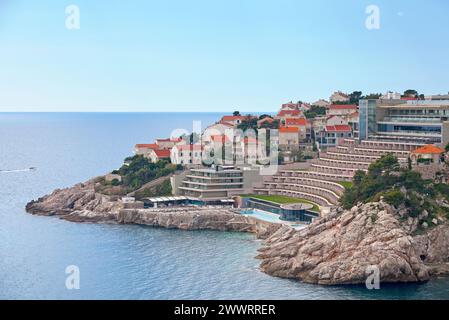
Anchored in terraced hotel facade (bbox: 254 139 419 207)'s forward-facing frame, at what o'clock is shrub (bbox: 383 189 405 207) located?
The shrub is roughly at 10 o'clock from the terraced hotel facade.

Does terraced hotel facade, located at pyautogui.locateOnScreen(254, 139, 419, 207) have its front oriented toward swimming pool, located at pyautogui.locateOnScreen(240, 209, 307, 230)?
yes

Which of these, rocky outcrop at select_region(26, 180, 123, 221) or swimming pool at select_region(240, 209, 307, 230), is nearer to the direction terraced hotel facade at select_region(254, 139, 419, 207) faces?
the swimming pool

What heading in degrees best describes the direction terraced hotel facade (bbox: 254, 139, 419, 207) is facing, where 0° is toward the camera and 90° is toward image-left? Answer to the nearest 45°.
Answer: approximately 45°

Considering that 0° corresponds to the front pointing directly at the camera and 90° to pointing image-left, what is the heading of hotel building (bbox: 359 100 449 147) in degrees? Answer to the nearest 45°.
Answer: approximately 0°

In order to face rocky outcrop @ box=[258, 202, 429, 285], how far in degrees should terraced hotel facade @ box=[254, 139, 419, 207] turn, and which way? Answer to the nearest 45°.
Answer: approximately 45° to its left

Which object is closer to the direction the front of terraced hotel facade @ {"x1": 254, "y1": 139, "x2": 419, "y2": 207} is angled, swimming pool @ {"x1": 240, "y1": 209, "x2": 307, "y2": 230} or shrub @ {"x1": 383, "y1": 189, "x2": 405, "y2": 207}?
the swimming pool

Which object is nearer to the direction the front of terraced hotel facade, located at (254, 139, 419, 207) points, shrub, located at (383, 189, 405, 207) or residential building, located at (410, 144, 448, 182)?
the shrub

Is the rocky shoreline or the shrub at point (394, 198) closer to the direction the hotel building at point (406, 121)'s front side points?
the shrub

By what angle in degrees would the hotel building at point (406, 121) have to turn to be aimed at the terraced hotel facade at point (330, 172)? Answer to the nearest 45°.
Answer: approximately 45° to its right

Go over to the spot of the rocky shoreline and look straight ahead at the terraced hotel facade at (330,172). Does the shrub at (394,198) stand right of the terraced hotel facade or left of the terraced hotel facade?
right

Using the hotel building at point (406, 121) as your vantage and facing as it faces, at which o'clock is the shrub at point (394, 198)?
The shrub is roughly at 12 o'clock from the hotel building.
